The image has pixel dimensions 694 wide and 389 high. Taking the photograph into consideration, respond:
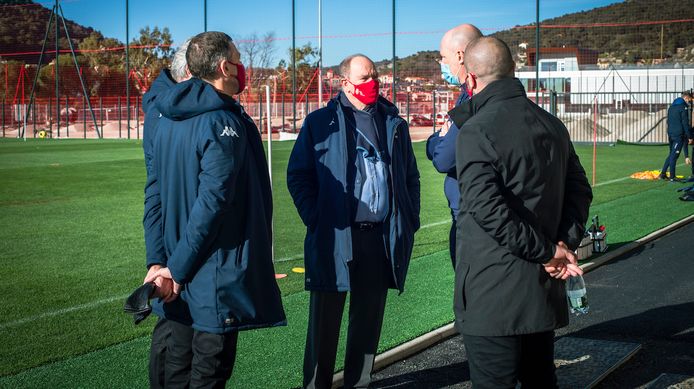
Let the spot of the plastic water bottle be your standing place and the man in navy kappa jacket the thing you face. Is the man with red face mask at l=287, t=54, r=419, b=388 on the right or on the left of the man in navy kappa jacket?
right

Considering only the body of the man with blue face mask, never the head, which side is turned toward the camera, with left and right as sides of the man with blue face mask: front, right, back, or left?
left

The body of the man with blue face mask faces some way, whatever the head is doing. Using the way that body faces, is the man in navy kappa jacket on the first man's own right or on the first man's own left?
on the first man's own left

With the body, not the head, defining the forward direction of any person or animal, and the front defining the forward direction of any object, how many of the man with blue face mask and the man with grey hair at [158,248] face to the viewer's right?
1

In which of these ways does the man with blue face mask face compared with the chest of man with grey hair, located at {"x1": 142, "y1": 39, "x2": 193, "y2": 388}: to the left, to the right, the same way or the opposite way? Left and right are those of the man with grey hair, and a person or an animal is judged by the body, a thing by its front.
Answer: the opposite way

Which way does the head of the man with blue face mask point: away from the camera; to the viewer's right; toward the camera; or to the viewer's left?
to the viewer's left

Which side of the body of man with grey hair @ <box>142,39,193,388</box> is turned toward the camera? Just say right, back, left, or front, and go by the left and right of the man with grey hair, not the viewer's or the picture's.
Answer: right
